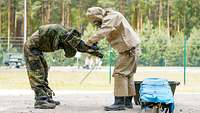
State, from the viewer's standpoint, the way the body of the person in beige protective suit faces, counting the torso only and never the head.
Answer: to the viewer's left

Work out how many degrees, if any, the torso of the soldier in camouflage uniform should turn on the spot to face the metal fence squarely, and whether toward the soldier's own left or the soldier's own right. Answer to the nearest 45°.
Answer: approximately 90° to the soldier's own left

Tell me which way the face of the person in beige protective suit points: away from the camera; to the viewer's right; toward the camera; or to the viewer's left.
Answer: to the viewer's left

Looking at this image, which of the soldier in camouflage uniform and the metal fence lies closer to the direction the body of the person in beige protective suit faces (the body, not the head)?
the soldier in camouflage uniform

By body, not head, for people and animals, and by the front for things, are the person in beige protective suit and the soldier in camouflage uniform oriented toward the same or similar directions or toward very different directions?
very different directions

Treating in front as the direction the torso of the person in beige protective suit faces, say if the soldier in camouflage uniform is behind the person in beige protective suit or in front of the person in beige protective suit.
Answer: in front

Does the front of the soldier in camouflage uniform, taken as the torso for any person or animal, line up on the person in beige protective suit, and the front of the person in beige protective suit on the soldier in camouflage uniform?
yes

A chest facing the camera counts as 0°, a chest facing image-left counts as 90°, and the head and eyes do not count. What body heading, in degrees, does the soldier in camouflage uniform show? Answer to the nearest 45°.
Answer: approximately 270°

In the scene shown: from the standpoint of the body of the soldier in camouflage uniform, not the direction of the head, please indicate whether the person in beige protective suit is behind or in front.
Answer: in front

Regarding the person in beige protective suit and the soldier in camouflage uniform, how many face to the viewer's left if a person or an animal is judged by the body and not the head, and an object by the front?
1
